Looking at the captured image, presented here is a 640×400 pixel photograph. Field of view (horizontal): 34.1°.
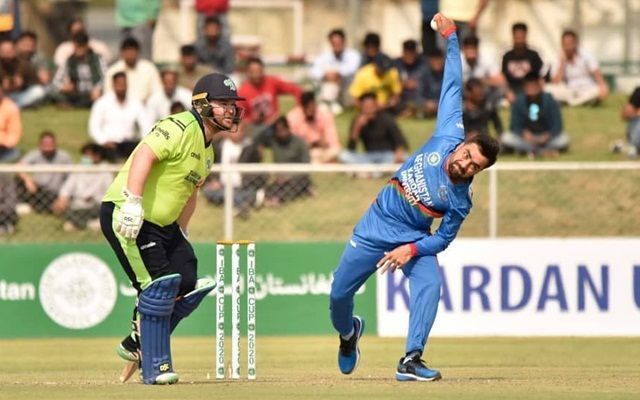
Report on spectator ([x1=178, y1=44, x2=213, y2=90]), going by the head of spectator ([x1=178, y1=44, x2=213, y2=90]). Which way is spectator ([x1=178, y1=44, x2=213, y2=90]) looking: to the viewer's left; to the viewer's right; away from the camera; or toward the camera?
toward the camera

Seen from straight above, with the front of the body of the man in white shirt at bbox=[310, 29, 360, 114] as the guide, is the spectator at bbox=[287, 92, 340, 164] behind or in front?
in front

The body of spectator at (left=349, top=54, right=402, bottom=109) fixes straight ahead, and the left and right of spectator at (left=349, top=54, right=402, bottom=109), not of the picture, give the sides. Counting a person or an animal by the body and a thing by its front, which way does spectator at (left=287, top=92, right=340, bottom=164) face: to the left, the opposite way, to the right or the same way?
the same way

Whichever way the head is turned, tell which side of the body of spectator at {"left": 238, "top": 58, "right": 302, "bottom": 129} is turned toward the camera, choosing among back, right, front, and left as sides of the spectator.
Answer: front

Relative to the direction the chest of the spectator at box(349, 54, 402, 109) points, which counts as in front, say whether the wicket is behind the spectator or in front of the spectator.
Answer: in front

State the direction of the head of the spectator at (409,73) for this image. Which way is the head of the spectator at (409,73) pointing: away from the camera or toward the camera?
toward the camera

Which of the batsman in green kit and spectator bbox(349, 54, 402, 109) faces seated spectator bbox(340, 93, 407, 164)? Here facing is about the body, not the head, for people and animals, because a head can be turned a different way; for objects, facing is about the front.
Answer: the spectator

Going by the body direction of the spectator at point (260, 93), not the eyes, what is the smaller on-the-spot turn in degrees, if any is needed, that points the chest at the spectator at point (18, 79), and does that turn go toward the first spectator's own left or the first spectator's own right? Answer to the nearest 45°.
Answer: approximately 90° to the first spectator's own right

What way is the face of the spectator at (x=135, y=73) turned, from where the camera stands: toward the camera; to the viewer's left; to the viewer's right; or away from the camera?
toward the camera

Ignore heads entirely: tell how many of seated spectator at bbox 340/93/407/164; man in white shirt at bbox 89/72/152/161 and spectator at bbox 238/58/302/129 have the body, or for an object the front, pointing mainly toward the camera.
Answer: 3

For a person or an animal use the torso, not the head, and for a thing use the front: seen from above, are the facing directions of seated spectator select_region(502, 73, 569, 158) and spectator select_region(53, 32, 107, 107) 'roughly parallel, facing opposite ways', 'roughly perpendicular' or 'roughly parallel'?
roughly parallel

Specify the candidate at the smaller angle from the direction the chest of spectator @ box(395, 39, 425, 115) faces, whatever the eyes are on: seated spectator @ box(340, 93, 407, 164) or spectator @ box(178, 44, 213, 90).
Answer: the seated spectator

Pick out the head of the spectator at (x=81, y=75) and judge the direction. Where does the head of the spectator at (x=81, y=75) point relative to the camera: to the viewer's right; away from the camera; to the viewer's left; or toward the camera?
toward the camera

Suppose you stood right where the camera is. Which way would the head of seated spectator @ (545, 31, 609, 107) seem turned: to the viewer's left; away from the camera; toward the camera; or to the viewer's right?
toward the camera

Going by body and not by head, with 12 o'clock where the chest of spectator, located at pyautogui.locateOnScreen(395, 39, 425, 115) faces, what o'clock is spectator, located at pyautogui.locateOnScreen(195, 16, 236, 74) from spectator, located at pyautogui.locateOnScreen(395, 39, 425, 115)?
spectator, located at pyautogui.locateOnScreen(195, 16, 236, 74) is roughly at 3 o'clock from spectator, located at pyautogui.locateOnScreen(395, 39, 425, 115).

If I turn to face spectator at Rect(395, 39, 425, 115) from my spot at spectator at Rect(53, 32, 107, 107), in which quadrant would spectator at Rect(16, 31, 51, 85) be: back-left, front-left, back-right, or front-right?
back-left

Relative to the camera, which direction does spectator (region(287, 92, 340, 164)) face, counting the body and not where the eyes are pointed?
toward the camera

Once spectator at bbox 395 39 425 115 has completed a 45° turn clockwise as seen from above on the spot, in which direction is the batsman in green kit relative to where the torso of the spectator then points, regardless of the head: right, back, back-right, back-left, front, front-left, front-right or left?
front-left

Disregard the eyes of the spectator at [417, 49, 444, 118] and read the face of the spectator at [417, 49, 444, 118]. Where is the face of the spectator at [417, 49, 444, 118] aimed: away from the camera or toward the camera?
toward the camera

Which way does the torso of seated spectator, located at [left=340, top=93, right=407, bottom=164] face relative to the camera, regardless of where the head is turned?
toward the camera
